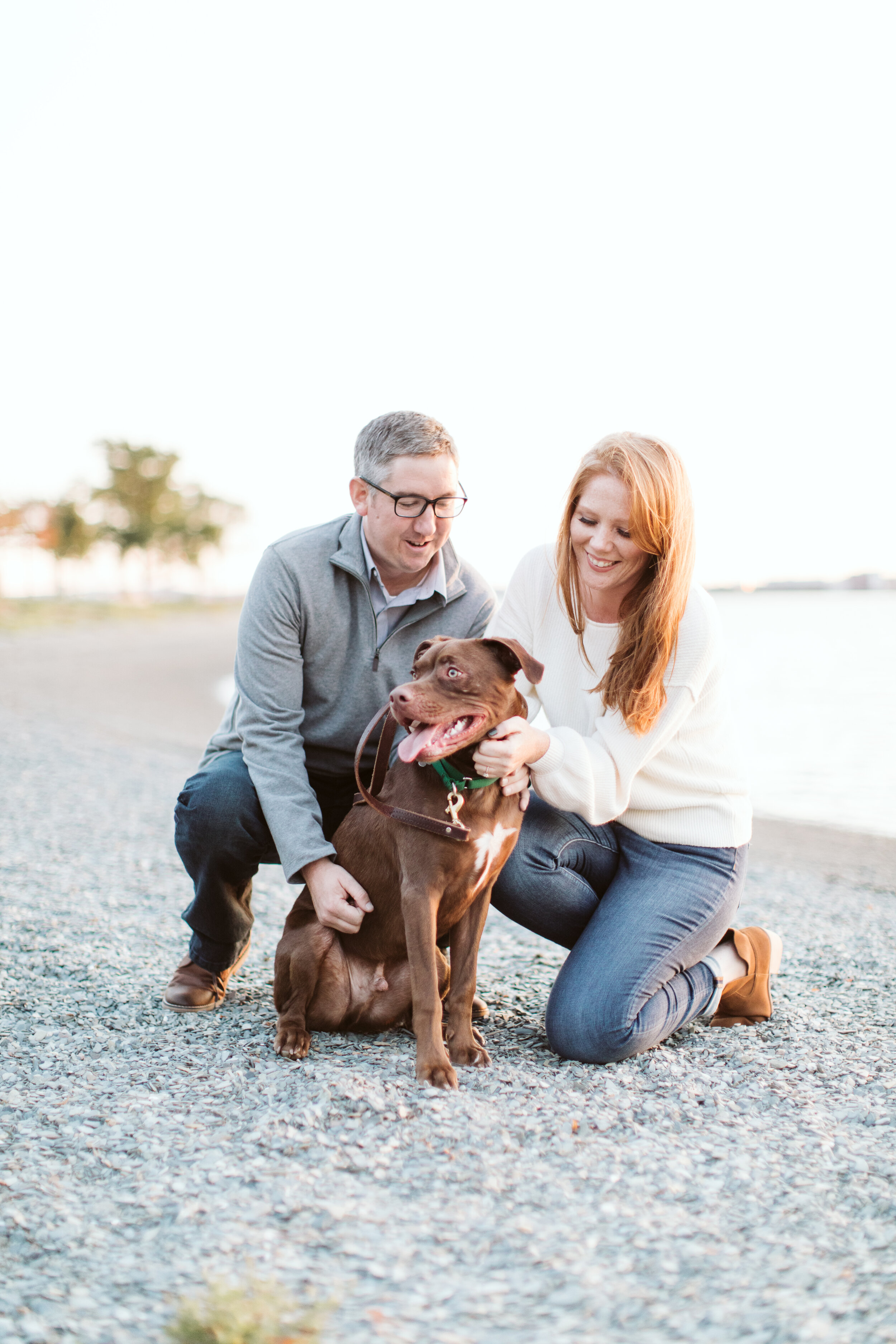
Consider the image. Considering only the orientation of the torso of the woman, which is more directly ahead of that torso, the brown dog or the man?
the brown dog

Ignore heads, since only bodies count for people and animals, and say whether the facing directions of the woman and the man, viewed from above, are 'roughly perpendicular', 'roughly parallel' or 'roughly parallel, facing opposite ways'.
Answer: roughly perpendicular

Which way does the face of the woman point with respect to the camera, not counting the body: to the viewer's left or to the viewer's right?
to the viewer's left

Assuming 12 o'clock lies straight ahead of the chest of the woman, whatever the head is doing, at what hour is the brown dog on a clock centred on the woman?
The brown dog is roughly at 12 o'clock from the woman.

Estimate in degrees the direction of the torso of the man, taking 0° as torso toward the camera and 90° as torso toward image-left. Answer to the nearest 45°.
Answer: approximately 315°

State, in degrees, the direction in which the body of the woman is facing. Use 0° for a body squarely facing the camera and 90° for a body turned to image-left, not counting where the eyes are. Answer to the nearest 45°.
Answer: approximately 45°

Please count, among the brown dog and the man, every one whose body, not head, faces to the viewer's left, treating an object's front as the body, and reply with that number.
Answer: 0

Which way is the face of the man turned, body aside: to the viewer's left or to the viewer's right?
to the viewer's right

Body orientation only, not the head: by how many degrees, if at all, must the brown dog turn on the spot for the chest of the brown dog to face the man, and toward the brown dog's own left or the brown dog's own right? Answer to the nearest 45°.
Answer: approximately 180°

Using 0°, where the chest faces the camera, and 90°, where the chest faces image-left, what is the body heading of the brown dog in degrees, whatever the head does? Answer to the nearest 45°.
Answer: approximately 315°
